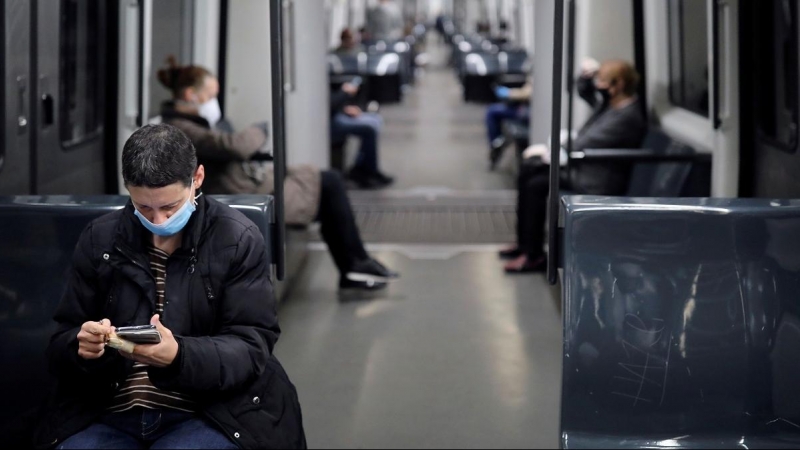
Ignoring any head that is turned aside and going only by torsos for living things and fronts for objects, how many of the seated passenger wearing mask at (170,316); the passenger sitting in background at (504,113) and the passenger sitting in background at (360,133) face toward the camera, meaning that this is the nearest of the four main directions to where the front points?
1

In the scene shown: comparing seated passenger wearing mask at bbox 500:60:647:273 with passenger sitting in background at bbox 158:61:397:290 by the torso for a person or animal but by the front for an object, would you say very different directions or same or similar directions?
very different directions

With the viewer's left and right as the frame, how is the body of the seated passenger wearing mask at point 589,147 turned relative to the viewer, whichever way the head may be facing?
facing to the left of the viewer

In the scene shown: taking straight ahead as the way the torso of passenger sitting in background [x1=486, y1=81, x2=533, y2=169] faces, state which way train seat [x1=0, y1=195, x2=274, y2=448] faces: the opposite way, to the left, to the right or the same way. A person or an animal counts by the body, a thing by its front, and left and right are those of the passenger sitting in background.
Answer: to the left

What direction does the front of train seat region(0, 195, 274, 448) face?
toward the camera

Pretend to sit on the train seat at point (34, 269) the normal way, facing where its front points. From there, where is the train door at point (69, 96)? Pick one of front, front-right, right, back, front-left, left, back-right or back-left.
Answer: back

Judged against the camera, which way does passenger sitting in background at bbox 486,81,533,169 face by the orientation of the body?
to the viewer's left

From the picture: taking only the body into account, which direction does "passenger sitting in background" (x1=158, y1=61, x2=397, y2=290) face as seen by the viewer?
to the viewer's right

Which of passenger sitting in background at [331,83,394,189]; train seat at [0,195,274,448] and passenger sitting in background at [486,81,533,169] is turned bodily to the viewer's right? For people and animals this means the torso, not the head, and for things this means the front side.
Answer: passenger sitting in background at [331,83,394,189]

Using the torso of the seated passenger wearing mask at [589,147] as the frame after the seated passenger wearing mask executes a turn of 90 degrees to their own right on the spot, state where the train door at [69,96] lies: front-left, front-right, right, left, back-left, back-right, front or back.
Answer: back-left

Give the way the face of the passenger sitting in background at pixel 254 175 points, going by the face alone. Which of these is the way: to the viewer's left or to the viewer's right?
to the viewer's right

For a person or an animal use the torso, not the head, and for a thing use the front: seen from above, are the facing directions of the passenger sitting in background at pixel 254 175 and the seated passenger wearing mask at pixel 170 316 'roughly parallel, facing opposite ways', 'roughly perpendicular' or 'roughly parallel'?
roughly perpendicular

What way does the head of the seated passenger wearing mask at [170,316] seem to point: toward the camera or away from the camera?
toward the camera

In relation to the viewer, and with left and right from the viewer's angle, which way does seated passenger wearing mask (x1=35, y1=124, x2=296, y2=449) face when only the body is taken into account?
facing the viewer

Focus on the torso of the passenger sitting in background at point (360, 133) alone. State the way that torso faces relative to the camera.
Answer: to the viewer's right
